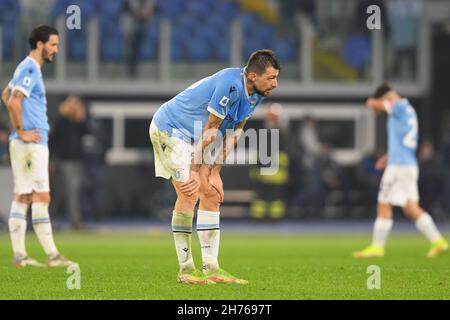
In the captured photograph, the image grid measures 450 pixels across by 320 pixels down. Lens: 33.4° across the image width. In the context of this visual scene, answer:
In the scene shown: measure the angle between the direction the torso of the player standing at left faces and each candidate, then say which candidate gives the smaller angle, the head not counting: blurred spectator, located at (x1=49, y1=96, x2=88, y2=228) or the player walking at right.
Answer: the player walking at right

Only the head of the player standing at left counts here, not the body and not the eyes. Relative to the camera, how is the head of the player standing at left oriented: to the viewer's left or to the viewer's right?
to the viewer's right

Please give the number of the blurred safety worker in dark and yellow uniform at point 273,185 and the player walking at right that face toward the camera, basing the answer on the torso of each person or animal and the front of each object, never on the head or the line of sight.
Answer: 1

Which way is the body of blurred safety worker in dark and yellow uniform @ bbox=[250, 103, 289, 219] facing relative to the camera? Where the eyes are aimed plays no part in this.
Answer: toward the camera
